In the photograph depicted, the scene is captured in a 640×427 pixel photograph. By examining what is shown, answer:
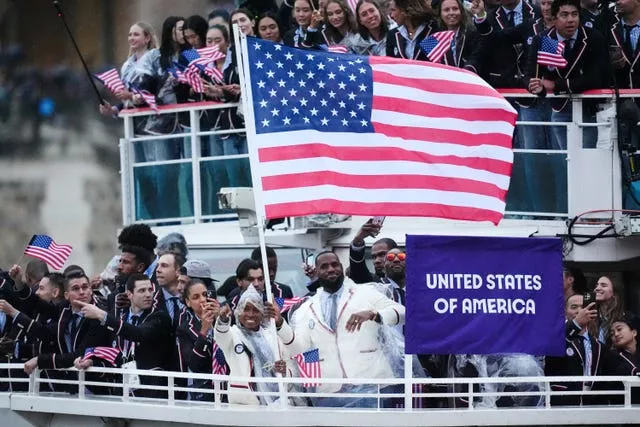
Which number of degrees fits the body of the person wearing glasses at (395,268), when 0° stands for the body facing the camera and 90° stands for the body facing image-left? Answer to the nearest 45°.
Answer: approximately 0°

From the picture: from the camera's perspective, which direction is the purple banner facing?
toward the camera

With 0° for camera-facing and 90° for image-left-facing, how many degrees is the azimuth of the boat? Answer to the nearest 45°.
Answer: approximately 90°

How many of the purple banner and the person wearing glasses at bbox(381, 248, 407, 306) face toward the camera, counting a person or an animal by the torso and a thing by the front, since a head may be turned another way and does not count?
2

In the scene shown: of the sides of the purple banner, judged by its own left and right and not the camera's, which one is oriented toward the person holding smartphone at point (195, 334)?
right

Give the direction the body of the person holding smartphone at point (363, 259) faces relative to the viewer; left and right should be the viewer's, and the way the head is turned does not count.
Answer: facing the viewer and to the left of the viewer

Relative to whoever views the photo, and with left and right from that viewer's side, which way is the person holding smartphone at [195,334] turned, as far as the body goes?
facing the viewer and to the right of the viewer

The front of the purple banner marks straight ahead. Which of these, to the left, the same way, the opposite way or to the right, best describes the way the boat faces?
to the right

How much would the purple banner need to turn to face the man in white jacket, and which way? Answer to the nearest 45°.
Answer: approximately 90° to its right

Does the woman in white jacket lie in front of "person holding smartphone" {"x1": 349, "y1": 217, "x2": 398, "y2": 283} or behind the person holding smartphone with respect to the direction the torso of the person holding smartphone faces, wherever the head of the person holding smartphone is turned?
in front
